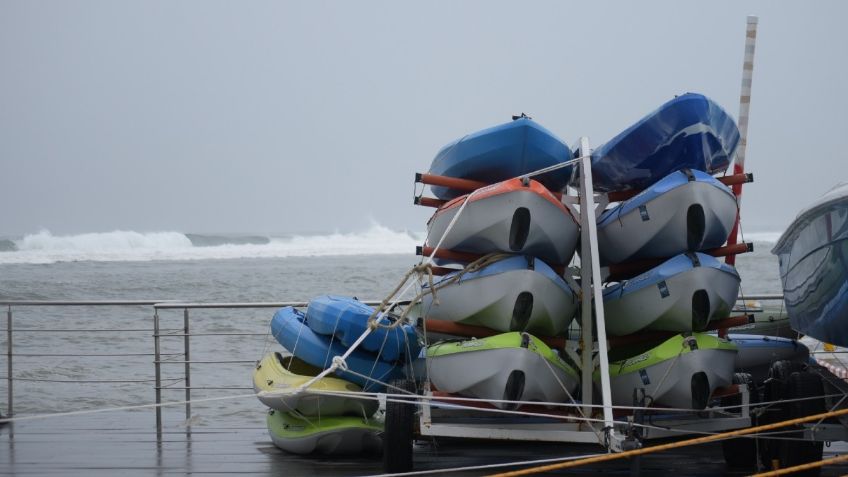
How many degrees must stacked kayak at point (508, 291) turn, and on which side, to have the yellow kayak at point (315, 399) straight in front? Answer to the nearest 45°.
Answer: approximately 90° to its right

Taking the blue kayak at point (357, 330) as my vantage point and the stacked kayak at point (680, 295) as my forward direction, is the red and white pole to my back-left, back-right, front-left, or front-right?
front-left

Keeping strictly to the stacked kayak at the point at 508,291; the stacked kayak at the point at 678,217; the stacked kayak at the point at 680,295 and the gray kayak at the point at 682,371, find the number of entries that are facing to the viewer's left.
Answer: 0

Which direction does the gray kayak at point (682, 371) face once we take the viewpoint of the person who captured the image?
facing the viewer and to the right of the viewer

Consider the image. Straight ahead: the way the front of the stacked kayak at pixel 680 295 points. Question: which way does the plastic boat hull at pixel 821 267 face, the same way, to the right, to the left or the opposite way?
to the right

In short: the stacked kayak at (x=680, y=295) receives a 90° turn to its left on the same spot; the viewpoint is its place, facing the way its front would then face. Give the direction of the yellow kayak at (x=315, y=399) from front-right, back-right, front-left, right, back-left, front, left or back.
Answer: back-left

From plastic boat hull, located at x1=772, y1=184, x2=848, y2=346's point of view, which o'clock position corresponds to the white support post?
The white support post is roughly at 1 o'clock from the plastic boat hull.

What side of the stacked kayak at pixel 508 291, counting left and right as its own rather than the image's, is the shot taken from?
front

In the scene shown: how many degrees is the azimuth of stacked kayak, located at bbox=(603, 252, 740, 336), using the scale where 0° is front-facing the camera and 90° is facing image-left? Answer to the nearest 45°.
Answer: approximately 315°

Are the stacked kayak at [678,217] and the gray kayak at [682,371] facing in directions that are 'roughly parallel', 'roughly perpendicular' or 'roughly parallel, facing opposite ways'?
roughly parallel

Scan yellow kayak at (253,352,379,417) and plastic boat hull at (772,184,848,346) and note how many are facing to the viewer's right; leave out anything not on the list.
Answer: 0

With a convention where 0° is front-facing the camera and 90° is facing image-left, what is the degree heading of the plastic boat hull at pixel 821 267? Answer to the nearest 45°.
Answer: approximately 45°

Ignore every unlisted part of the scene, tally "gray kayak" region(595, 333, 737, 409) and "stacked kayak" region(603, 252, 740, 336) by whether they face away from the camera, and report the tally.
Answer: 0
